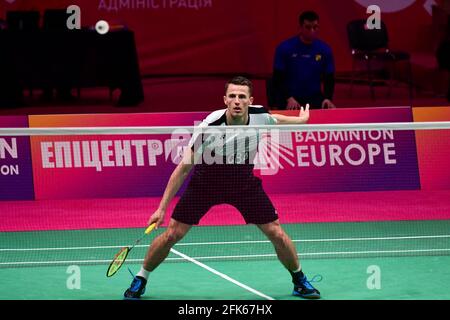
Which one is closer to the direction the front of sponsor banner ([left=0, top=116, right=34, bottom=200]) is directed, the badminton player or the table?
the badminton player

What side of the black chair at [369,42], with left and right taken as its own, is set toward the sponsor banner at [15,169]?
right

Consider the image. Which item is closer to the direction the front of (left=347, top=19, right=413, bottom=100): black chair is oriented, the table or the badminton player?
the badminton player

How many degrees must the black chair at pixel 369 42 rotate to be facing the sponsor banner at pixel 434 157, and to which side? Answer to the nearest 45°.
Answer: approximately 45° to its right

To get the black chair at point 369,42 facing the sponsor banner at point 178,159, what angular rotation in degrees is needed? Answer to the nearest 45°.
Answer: approximately 90° to its right

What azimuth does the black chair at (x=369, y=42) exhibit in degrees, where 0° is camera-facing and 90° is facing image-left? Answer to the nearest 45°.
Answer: approximately 315°

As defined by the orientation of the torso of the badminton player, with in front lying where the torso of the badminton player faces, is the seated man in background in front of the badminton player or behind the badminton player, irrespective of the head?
behind

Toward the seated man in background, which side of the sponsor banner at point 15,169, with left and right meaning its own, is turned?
left

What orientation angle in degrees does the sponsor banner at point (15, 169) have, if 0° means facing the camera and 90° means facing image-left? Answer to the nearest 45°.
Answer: approximately 0°
